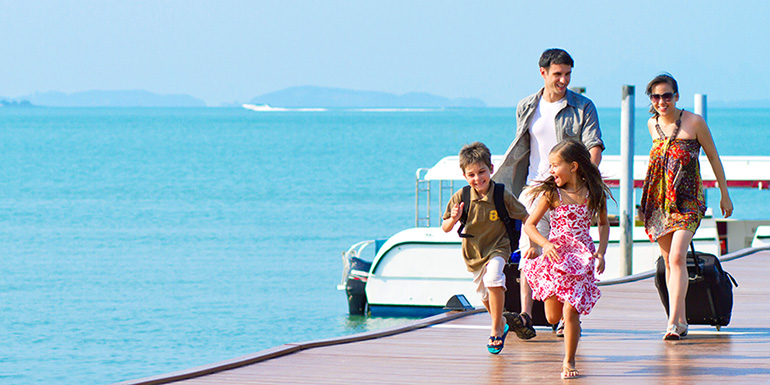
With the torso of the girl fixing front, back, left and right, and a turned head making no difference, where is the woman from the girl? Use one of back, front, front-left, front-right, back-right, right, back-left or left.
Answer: back-left

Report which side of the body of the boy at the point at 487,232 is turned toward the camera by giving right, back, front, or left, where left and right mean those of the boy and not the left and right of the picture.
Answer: front

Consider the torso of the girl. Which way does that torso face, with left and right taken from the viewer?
facing the viewer

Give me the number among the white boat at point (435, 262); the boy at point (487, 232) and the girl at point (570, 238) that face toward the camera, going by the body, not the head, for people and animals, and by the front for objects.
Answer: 2

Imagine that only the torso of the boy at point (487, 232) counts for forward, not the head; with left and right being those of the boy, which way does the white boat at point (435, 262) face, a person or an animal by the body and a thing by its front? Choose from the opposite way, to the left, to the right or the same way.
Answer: to the left

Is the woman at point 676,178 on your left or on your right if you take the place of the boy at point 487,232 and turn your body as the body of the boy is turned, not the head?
on your left

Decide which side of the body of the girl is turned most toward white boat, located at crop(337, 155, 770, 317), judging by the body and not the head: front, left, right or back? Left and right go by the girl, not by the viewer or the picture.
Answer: back

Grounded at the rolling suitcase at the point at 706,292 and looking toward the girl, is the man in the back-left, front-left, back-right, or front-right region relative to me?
front-right

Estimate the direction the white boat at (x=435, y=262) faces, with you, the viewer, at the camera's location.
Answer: facing to the right of the viewer

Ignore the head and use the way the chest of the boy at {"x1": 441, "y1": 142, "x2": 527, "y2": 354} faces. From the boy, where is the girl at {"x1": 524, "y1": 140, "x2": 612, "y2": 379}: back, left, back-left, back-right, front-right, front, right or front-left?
front-left
